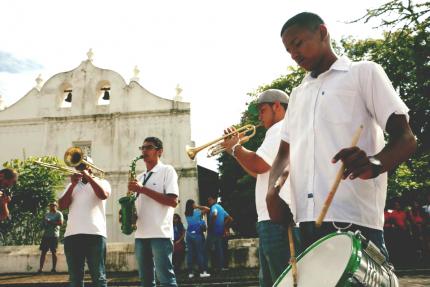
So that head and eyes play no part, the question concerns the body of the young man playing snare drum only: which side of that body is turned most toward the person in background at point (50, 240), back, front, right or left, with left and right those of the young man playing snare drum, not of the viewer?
right

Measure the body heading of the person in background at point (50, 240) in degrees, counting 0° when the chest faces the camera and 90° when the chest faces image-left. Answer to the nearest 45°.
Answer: approximately 0°

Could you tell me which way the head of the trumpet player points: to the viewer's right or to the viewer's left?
to the viewer's left

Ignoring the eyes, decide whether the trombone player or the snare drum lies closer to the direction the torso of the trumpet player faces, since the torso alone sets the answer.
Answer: the trombone player

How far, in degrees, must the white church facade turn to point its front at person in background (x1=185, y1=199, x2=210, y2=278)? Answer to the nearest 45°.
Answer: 0° — it already faces them

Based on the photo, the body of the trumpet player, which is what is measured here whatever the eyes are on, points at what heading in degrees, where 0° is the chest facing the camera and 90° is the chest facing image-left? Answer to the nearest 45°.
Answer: approximately 90°

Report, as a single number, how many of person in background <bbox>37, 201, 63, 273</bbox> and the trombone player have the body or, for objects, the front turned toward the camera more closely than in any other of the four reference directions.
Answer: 2
